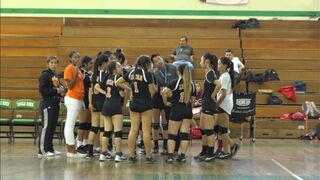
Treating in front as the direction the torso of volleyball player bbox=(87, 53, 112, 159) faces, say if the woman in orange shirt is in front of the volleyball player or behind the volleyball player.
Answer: behind

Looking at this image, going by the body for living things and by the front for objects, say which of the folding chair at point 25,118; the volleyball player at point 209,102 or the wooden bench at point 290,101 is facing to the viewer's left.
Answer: the volleyball player

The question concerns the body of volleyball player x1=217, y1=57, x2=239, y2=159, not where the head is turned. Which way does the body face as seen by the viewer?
to the viewer's left

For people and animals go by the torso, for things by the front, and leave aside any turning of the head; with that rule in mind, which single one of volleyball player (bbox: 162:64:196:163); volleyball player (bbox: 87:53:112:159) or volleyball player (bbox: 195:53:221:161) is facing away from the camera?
volleyball player (bbox: 162:64:196:163)

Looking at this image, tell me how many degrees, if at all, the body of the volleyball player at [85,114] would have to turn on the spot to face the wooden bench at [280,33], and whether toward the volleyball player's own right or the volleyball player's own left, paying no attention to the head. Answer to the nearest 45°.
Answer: approximately 45° to the volleyball player's own left

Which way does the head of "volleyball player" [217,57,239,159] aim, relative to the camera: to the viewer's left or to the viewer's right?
to the viewer's left

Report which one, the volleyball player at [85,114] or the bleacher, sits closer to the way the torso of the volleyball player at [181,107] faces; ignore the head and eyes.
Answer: the bleacher

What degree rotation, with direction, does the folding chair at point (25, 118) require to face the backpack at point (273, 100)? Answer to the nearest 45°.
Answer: approximately 90° to its left

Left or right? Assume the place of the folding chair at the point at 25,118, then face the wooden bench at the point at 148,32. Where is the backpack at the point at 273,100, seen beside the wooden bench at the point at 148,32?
right

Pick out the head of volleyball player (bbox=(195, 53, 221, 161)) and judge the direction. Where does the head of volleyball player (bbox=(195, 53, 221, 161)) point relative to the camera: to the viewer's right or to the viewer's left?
to the viewer's left

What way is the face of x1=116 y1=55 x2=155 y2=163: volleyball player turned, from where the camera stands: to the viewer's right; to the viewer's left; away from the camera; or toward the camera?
away from the camera

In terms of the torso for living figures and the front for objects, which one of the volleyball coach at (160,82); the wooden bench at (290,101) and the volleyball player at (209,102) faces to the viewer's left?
the volleyball player at (209,102)

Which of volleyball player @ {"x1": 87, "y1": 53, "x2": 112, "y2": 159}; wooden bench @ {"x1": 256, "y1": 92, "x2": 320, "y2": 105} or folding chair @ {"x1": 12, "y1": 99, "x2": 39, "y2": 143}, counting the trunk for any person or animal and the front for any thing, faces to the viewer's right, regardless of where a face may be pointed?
the volleyball player
